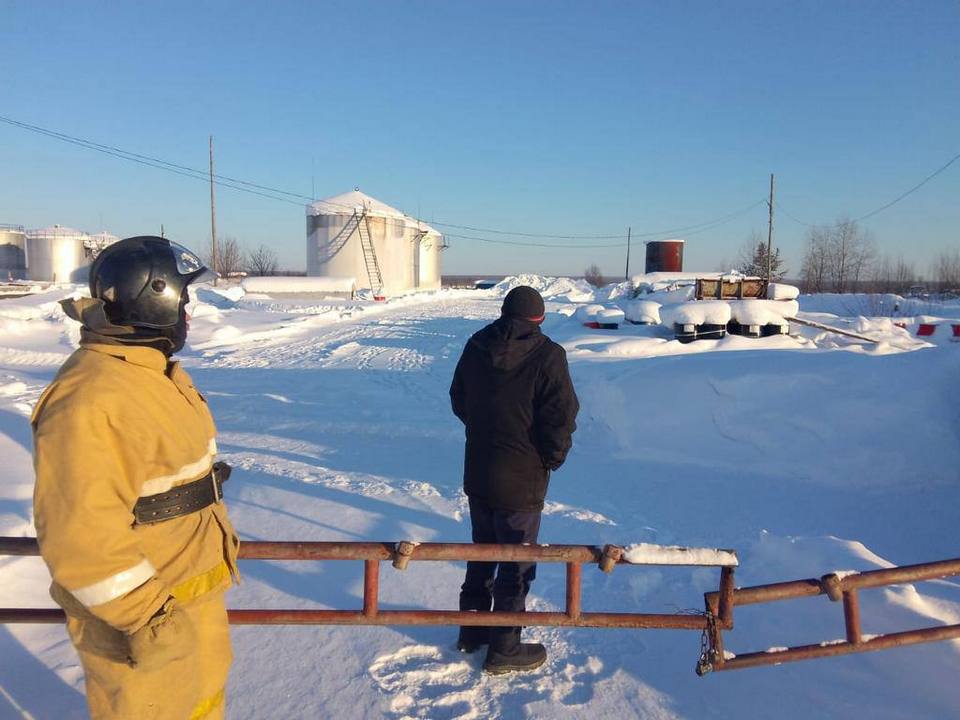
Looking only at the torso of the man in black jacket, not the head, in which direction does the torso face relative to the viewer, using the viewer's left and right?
facing away from the viewer and to the right of the viewer

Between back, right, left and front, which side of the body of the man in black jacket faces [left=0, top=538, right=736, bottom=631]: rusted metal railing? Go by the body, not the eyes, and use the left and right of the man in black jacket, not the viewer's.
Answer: back

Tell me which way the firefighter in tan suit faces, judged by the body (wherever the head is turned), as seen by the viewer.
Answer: to the viewer's right

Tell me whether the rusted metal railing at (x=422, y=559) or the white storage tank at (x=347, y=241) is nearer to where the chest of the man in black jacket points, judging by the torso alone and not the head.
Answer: the white storage tank

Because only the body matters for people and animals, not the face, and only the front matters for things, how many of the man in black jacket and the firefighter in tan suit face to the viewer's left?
0

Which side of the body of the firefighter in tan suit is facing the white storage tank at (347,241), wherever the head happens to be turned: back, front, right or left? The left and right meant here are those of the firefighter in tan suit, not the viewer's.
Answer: left

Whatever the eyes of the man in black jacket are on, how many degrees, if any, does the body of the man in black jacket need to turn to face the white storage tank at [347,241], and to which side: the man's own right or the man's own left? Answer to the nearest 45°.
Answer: approximately 45° to the man's own left

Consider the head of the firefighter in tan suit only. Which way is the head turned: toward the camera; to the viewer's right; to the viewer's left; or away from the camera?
to the viewer's right
